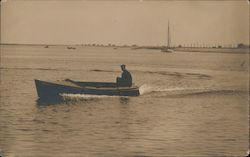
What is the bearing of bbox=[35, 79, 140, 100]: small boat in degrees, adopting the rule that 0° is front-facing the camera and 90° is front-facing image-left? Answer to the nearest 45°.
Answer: approximately 90°
